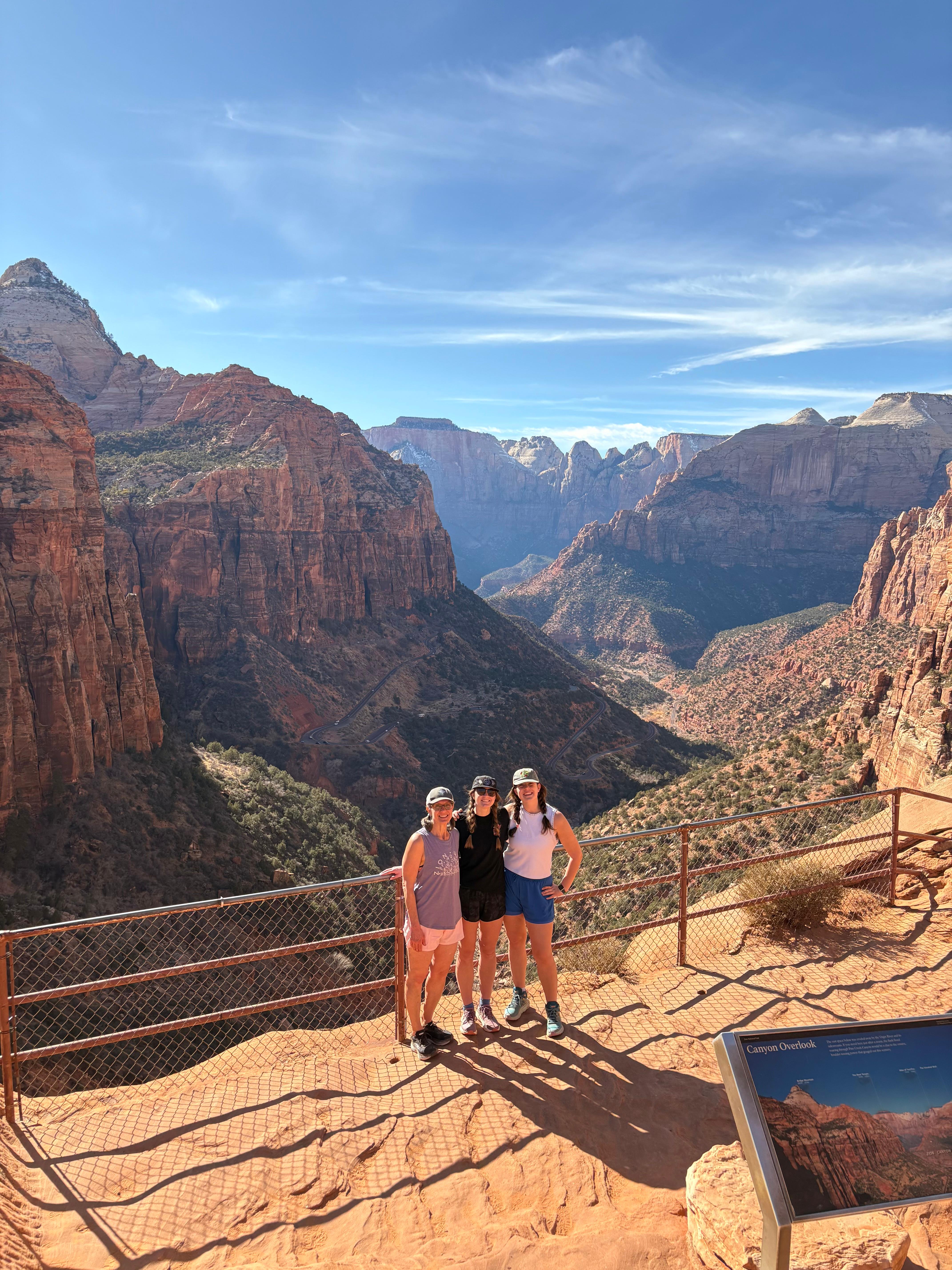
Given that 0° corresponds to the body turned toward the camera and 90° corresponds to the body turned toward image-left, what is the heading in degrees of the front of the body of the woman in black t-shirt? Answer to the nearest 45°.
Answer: approximately 0°

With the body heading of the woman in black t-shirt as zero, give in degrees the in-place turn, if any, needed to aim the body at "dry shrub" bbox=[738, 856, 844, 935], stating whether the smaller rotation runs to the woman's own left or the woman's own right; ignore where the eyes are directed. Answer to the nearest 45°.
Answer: approximately 135° to the woman's own left

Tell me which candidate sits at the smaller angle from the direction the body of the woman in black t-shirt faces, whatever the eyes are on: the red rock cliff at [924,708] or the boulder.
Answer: the boulder

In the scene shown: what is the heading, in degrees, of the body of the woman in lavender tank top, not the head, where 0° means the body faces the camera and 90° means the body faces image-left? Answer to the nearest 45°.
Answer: approximately 315°

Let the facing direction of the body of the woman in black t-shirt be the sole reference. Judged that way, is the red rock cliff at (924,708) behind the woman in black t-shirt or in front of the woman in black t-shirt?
behind

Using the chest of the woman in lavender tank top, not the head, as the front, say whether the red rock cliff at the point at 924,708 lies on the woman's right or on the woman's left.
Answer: on the woman's left
